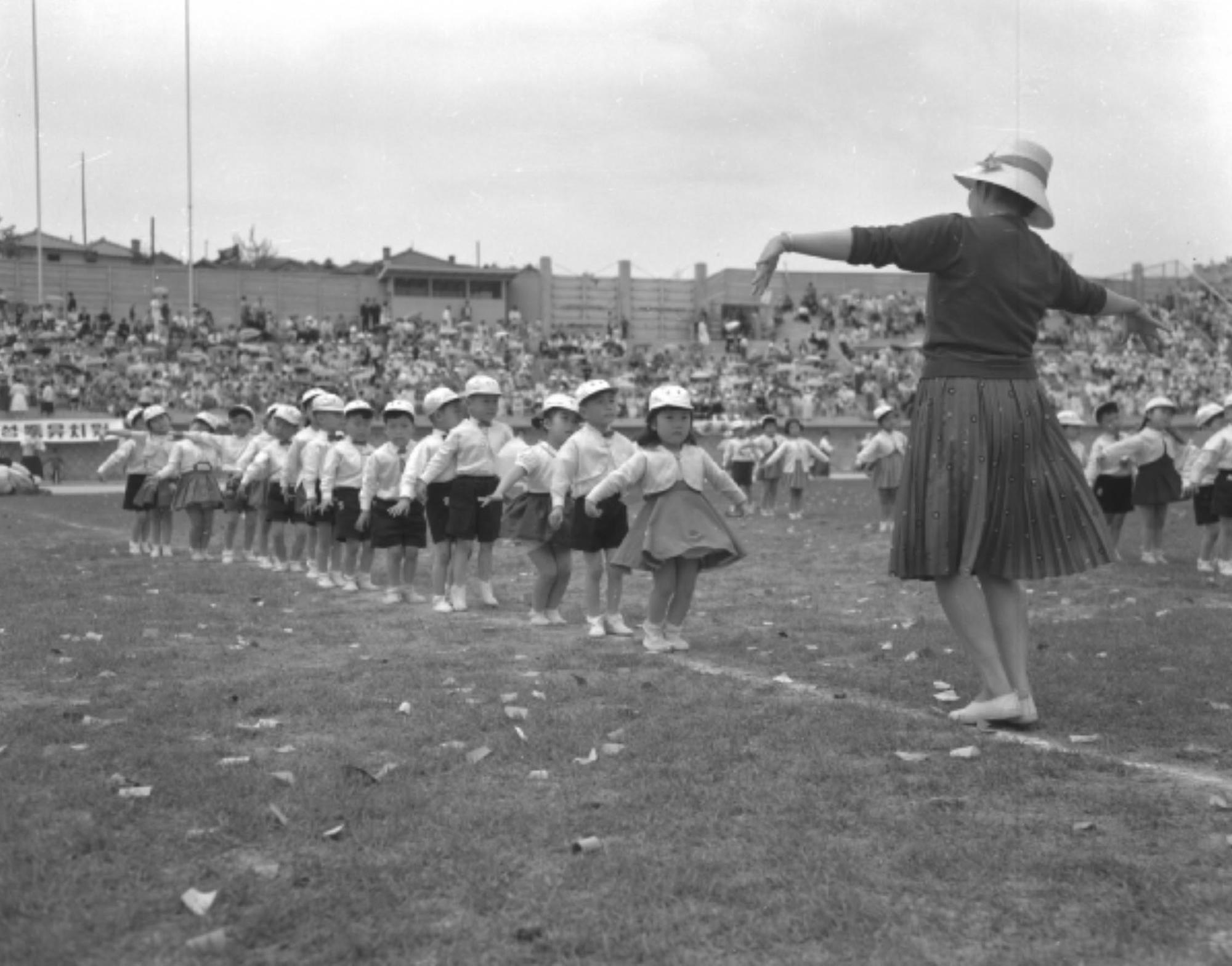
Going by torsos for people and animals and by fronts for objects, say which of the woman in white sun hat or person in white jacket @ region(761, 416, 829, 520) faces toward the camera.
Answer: the person in white jacket

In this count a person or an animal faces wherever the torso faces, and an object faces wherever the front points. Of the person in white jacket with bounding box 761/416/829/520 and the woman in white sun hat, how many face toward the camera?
1

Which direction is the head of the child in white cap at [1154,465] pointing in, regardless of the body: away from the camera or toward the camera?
toward the camera

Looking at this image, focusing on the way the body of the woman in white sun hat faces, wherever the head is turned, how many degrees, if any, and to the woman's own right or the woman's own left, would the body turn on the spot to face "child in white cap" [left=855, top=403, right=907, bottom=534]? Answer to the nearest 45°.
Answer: approximately 45° to the woman's own right

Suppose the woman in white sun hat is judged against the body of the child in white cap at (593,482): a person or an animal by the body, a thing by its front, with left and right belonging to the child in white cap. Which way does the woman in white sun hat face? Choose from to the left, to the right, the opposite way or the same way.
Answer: the opposite way

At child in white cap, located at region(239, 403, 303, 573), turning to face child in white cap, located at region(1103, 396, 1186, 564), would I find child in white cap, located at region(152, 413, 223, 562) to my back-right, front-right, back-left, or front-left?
back-left

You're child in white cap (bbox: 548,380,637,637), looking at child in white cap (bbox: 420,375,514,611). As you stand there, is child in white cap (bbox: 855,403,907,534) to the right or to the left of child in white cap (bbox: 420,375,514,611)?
right

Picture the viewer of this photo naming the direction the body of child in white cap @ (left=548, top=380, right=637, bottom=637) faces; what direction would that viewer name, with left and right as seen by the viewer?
facing the viewer and to the right of the viewer

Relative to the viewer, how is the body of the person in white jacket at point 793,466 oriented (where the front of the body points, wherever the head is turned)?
toward the camera

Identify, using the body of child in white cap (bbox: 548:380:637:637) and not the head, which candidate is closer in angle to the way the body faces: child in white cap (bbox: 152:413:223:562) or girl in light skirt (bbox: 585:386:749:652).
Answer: the girl in light skirt

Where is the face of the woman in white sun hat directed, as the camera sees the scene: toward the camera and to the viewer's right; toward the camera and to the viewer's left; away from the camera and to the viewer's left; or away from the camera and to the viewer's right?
away from the camera and to the viewer's left

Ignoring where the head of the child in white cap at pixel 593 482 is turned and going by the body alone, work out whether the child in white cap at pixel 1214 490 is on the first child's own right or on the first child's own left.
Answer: on the first child's own left

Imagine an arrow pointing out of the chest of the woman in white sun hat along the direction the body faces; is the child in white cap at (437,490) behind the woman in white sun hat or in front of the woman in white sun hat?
in front

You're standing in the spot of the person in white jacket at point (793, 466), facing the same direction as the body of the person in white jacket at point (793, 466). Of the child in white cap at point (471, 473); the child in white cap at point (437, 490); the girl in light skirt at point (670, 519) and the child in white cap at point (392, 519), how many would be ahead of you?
4

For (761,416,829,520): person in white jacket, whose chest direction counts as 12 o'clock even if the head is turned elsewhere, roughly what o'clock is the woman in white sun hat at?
The woman in white sun hat is roughly at 12 o'clock from the person in white jacket.

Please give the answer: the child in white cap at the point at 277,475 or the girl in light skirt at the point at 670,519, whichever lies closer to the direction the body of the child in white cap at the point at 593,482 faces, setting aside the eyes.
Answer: the girl in light skirt
